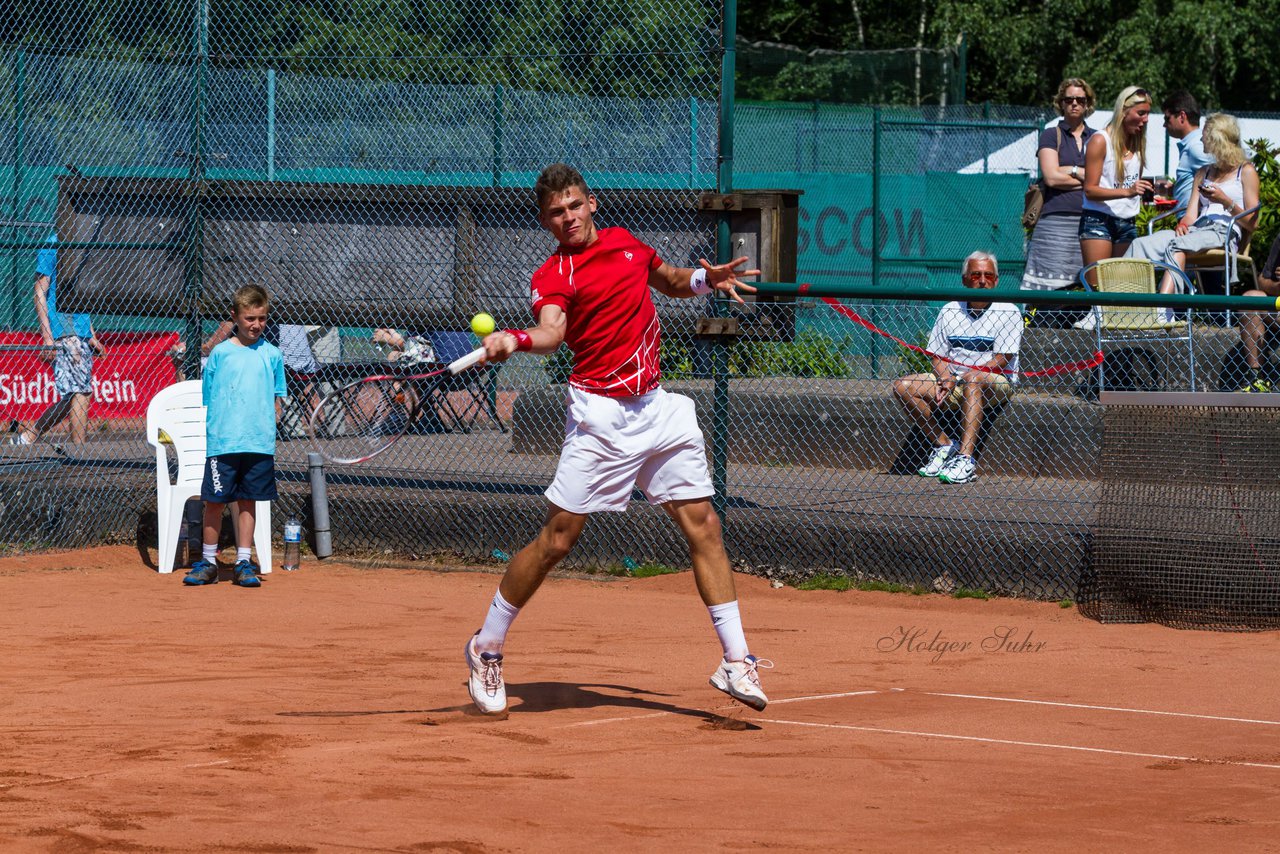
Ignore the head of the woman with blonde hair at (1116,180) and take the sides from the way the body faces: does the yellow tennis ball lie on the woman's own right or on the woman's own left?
on the woman's own right

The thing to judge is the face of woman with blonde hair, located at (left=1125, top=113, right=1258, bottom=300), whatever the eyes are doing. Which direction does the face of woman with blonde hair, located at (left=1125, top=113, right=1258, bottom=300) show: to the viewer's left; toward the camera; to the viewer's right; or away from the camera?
to the viewer's left

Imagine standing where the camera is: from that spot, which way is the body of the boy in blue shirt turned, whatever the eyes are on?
toward the camera

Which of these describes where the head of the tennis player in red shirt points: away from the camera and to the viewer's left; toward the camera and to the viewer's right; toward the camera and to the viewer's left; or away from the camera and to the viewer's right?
toward the camera and to the viewer's left

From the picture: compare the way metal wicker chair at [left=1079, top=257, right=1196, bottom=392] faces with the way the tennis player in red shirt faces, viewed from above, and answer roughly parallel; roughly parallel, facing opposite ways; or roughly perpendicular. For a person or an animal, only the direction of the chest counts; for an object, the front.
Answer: roughly parallel

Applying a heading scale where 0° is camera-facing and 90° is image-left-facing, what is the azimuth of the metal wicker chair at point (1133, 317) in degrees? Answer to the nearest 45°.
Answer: approximately 0°

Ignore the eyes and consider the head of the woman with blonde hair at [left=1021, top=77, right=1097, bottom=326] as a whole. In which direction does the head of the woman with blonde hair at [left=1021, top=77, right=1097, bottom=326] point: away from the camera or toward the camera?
toward the camera

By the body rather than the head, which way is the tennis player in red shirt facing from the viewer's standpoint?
toward the camera

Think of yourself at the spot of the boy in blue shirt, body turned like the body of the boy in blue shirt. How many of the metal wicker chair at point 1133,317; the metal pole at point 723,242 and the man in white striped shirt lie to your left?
3

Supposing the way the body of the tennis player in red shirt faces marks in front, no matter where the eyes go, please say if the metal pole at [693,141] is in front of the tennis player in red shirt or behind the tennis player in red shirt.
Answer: behind

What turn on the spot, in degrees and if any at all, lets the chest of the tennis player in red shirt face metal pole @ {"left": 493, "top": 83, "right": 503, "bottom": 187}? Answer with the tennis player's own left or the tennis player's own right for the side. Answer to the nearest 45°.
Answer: approximately 180°

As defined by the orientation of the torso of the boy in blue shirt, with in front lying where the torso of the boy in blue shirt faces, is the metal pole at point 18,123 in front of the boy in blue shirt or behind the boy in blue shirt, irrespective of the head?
behind

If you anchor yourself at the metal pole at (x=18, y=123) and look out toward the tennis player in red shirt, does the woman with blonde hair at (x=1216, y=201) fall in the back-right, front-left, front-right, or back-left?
front-left

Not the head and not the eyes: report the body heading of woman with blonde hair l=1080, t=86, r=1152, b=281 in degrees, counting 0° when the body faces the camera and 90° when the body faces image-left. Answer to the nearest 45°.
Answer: approximately 315°

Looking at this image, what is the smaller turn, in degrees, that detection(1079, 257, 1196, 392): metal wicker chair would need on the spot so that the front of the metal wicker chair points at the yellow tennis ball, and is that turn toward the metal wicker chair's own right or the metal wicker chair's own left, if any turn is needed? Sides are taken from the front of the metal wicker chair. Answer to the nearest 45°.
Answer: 0° — it already faces it

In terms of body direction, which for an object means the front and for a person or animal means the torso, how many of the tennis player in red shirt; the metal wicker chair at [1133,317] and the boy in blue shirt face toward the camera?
3

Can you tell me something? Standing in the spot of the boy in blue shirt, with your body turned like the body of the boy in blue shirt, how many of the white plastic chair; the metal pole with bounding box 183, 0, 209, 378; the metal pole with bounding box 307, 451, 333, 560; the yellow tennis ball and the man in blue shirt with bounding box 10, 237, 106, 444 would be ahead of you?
1
